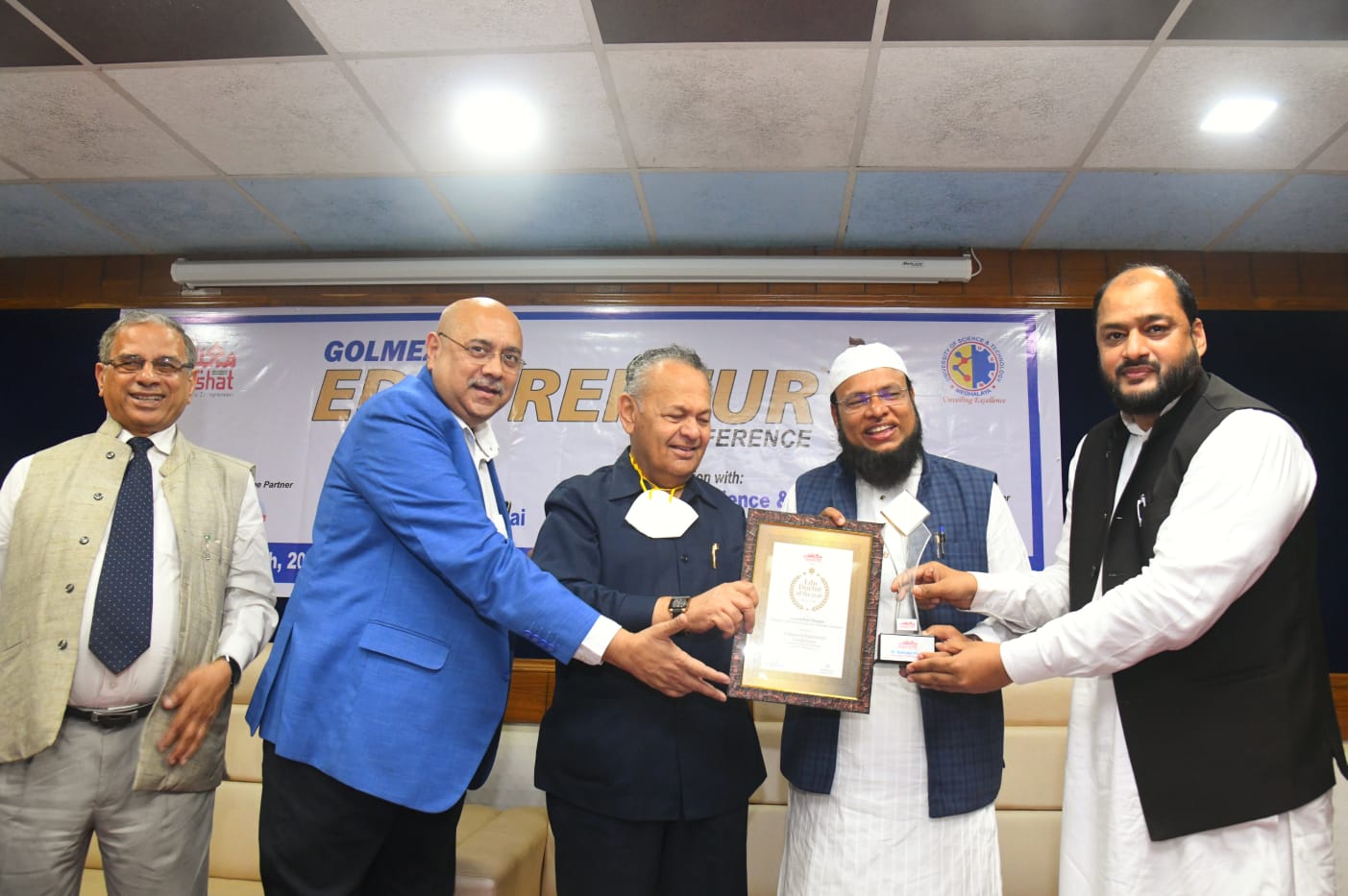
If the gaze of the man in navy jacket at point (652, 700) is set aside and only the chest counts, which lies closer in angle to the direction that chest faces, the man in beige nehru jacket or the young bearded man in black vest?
the young bearded man in black vest

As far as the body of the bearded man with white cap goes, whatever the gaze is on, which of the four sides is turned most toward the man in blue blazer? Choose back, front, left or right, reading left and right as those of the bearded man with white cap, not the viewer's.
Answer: right

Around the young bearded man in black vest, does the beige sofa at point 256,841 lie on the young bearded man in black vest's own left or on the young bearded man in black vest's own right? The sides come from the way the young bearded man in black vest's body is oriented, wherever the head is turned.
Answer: on the young bearded man in black vest's own right

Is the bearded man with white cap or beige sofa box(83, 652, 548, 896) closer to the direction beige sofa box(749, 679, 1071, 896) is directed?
the bearded man with white cap

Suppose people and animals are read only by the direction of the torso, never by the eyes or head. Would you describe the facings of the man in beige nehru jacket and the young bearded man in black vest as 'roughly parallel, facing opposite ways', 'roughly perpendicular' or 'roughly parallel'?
roughly perpendicular

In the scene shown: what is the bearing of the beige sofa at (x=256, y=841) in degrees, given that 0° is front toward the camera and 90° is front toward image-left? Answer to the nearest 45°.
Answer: approximately 0°

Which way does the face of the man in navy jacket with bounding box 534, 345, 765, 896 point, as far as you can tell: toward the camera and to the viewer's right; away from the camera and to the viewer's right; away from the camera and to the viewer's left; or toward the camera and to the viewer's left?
toward the camera and to the viewer's right

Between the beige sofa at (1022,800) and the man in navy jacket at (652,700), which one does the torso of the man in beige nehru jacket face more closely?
the man in navy jacket
